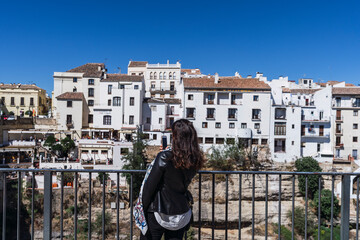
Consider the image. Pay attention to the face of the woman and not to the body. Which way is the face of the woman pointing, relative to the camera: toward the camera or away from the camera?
away from the camera

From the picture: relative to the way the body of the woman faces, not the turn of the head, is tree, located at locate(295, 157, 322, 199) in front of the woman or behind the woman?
in front

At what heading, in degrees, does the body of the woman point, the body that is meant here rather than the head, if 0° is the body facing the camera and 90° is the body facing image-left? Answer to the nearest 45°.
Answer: approximately 180°
